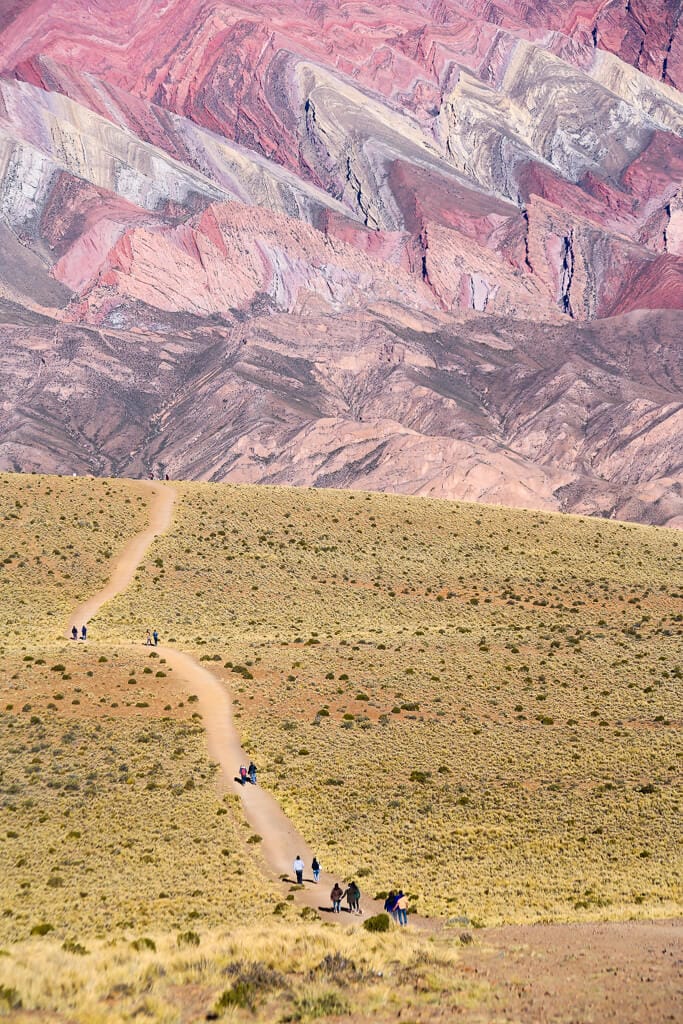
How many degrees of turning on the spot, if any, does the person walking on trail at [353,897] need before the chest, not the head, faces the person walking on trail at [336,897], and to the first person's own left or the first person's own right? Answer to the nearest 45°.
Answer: approximately 90° to the first person's own left

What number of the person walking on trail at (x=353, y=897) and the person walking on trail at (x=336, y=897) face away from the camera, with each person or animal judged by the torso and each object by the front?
2

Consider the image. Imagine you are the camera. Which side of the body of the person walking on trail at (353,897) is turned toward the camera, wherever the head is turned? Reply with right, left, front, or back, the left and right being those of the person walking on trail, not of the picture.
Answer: back

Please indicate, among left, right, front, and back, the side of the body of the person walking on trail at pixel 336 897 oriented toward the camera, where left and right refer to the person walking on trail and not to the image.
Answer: back

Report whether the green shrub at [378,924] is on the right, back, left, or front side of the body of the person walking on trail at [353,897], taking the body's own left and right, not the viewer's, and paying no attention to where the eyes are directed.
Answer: back

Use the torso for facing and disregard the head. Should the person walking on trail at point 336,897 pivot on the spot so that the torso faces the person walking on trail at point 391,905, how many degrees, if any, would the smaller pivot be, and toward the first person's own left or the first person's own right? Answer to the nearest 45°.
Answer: approximately 135° to the first person's own right

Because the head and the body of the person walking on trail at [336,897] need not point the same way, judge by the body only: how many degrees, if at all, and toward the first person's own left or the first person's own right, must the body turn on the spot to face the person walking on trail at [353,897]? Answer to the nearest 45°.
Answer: approximately 90° to the first person's own right

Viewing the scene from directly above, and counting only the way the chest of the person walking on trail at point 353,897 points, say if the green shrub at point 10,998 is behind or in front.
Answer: behind

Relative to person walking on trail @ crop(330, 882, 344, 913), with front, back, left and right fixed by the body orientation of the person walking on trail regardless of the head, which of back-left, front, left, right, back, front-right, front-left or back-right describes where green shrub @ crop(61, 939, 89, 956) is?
back-left

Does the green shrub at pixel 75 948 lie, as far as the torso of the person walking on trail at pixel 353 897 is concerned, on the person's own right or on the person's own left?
on the person's own left
